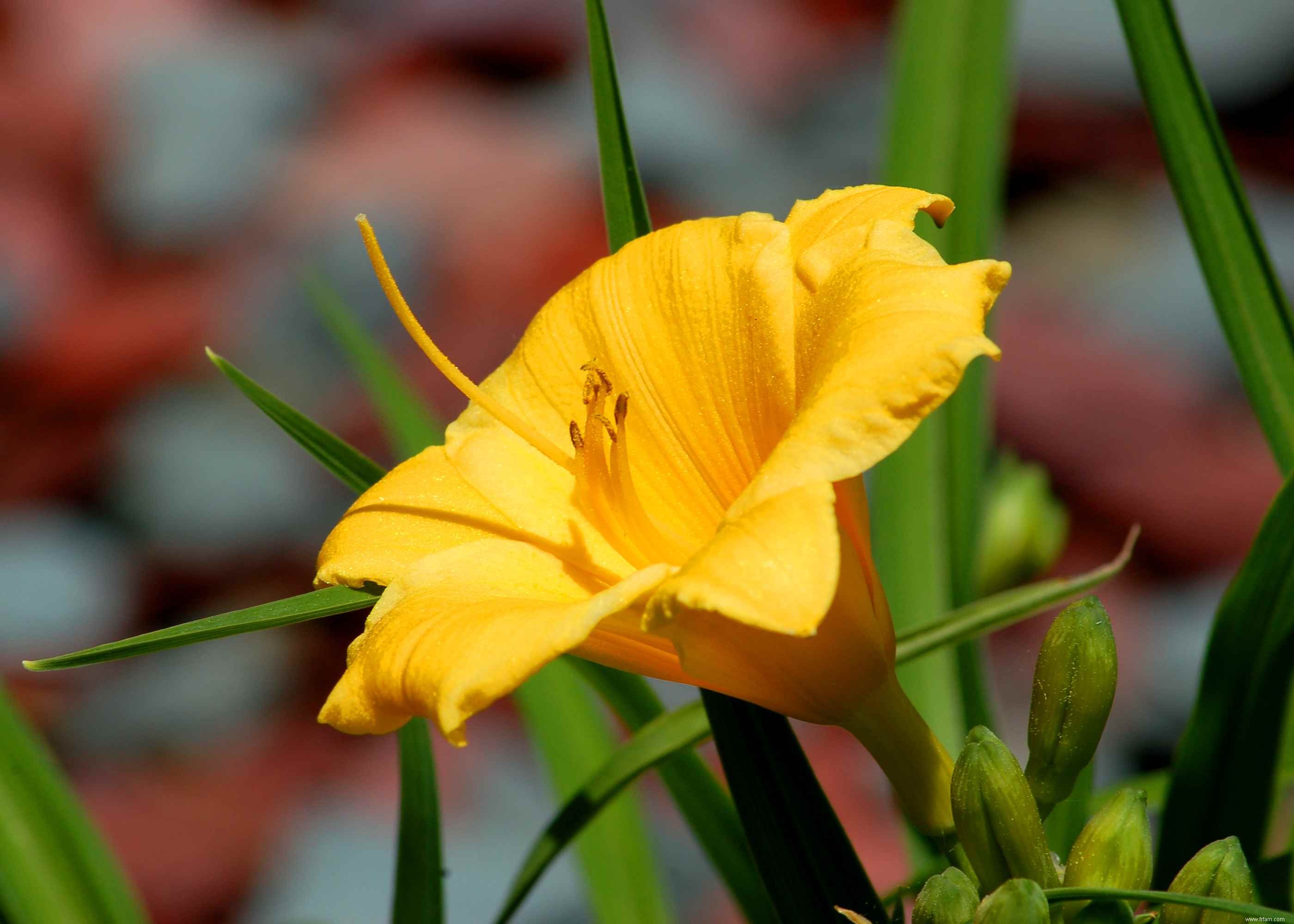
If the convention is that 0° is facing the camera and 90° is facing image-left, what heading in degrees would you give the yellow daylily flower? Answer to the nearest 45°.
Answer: approximately 45°
